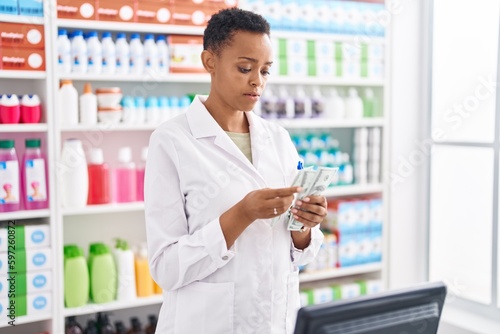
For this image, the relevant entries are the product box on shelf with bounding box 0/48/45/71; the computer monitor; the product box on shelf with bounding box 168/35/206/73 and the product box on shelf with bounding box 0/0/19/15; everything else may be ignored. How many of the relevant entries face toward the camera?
3

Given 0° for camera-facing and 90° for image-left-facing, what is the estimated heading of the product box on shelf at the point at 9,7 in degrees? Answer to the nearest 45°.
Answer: approximately 0°

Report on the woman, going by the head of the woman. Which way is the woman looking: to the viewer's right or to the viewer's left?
to the viewer's right

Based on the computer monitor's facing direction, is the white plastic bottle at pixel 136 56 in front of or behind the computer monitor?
in front

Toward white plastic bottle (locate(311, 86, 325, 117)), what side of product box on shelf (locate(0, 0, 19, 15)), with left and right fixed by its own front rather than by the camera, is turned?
left

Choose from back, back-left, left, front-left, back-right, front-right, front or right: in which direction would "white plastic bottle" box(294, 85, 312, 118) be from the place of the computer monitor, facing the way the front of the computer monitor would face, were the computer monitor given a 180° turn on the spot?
back-left

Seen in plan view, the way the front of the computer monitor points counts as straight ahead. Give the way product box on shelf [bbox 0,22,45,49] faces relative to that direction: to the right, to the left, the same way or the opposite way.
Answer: the opposite way
